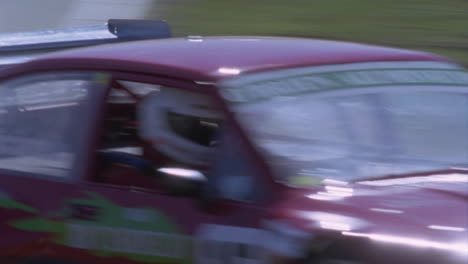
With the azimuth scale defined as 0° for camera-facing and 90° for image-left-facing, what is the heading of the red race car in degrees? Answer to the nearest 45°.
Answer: approximately 315°
